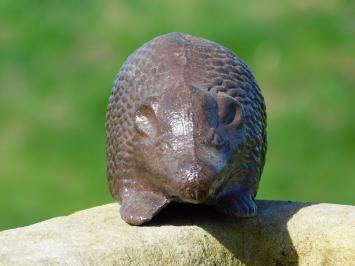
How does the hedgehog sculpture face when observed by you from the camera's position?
facing the viewer
